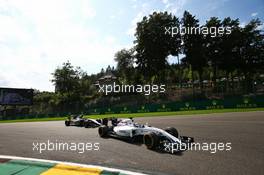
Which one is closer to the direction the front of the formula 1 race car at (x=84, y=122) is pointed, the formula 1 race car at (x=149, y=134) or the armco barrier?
the formula 1 race car

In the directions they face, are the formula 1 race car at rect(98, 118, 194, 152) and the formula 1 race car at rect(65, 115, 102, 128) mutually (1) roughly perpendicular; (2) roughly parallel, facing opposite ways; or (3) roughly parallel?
roughly parallel

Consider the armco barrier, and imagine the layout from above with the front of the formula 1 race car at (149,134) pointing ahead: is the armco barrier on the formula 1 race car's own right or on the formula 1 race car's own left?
on the formula 1 race car's own left

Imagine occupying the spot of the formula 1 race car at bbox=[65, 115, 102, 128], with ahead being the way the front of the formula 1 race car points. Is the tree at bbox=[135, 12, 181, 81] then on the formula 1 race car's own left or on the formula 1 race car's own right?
on the formula 1 race car's own left

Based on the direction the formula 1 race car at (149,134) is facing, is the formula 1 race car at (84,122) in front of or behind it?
behind

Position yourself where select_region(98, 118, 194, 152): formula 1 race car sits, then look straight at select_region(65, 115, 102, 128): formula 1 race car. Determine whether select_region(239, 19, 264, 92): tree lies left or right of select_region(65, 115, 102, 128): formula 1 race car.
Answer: right

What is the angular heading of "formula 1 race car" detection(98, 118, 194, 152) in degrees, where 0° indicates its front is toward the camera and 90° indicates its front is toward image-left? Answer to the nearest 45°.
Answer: approximately 315°

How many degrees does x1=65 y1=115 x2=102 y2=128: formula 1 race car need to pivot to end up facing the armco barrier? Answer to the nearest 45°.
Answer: approximately 90° to its left

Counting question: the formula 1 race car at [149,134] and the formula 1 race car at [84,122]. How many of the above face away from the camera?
0

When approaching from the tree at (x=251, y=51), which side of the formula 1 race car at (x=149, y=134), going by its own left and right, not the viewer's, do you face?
left

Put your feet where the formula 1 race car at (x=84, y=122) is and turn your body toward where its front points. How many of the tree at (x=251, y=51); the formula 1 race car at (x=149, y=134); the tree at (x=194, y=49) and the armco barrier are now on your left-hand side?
3

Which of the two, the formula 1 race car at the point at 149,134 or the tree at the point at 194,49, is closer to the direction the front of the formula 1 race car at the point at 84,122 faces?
the formula 1 race car

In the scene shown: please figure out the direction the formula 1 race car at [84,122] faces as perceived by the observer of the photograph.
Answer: facing the viewer and to the right of the viewer

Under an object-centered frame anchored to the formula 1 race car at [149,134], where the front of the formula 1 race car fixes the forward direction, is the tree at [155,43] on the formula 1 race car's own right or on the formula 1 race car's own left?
on the formula 1 race car's own left
